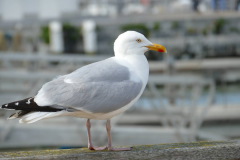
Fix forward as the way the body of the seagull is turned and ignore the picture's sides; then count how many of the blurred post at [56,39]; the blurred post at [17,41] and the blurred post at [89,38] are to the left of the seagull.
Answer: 3

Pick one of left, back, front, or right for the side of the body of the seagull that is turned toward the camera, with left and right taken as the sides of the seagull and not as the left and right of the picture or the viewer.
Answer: right

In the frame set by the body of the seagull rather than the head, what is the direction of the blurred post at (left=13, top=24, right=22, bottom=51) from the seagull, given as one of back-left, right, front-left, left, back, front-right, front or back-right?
left

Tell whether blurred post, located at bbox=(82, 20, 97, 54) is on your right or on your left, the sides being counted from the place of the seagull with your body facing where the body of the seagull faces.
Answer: on your left

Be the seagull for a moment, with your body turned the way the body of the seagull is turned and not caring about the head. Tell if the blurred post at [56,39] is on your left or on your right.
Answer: on your left
